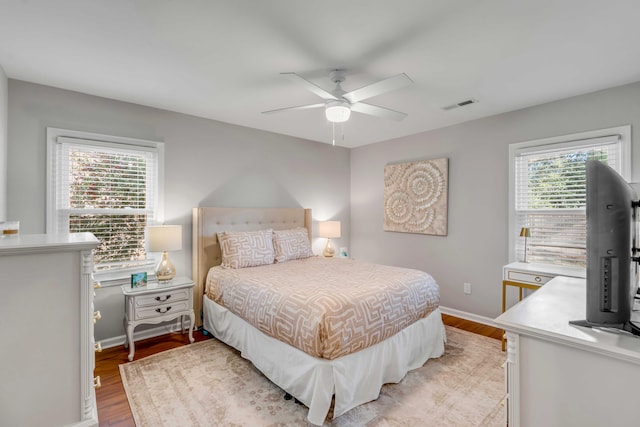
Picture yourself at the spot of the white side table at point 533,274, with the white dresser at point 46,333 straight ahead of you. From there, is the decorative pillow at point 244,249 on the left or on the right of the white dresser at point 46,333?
right

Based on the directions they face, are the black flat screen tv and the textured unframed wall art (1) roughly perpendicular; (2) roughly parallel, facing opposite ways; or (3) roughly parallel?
roughly perpendicular

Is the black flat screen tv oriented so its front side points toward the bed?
yes

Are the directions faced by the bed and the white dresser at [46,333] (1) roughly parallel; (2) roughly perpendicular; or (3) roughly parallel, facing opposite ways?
roughly perpendicular

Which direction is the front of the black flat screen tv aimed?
to the viewer's left

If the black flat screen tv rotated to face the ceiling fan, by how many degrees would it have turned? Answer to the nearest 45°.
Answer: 0° — it already faces it

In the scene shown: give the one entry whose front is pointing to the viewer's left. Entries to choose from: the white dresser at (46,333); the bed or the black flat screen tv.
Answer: the black flat screen tv

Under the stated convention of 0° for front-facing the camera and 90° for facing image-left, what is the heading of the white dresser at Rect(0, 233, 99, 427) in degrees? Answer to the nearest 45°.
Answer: approximately 270°

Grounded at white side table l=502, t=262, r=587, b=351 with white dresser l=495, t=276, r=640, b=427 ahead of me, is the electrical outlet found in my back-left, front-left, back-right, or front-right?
back-right
